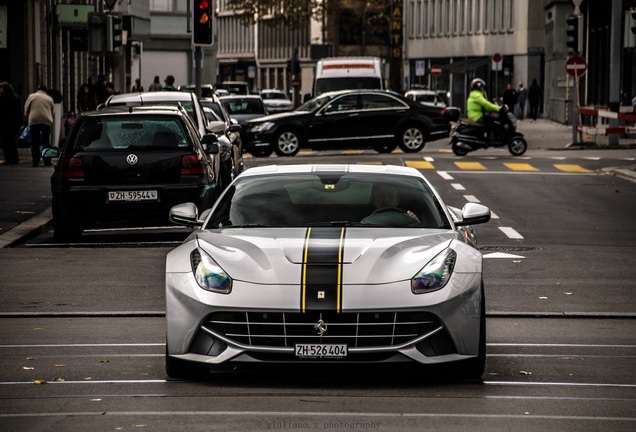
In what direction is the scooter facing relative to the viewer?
to the viewer's right

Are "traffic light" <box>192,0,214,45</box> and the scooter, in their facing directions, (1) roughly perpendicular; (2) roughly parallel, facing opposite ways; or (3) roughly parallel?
roughly perpendicular

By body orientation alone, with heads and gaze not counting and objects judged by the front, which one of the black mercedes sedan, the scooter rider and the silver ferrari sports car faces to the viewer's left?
the black mercedes sedan

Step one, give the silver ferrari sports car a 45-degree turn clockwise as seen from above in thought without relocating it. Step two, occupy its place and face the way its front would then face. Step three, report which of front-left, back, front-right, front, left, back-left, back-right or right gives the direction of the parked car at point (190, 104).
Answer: back-right

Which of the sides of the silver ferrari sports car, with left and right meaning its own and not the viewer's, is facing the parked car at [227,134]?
back

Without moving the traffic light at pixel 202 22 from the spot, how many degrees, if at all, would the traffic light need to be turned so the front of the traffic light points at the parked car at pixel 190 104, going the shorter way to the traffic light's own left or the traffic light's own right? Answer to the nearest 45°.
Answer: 0° — it already faces it

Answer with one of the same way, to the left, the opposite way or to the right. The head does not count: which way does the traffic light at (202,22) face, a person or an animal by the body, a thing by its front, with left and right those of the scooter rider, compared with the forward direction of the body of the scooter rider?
to the right

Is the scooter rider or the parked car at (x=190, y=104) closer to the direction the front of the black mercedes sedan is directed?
the parked car

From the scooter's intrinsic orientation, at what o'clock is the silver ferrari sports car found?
The silver ferrari sports car is roughly at 3 o'clock from the scooter.

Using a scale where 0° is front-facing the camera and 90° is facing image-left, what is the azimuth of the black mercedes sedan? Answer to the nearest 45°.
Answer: approximately 90°
